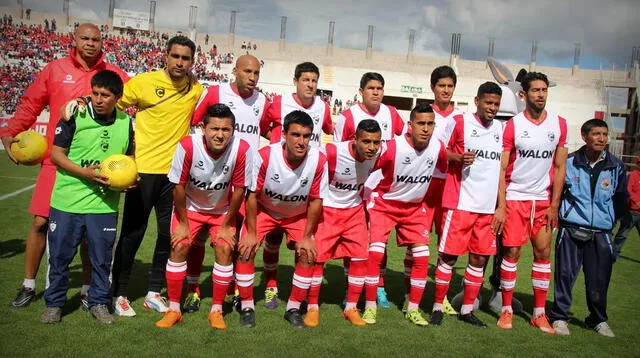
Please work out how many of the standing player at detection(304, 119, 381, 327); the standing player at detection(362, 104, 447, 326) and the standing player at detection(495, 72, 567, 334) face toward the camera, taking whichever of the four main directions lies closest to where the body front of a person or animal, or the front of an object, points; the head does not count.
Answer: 3

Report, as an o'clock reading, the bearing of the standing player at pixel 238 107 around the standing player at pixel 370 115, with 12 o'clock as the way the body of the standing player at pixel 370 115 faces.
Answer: the standing player at pixel 238 107 is roughly at 2 o'clock from the standing player at pixel 370 115.

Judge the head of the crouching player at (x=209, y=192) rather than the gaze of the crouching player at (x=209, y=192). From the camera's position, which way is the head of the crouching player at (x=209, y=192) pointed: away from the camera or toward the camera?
toward the camera

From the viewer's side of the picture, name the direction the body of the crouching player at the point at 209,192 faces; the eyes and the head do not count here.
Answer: toward the camera

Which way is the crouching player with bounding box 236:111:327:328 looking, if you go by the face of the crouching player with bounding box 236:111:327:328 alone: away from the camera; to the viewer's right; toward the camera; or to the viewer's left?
toward the camera

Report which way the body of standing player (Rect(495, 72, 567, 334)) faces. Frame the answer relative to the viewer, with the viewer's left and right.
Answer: facing the viewer

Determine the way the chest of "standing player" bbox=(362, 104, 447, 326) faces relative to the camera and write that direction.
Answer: toward the camera

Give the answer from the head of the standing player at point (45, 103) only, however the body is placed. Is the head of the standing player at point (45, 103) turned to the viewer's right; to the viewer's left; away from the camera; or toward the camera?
toward the camera

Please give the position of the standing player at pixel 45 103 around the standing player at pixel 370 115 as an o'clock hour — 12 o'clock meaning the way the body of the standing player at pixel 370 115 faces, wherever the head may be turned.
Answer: the standing player at pixel 45 103 is roughly at 2 o'clock from the standing player at pixel 370 115.

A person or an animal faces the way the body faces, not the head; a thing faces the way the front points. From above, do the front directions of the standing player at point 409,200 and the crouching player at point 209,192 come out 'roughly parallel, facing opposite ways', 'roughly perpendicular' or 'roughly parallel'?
roughly parallel

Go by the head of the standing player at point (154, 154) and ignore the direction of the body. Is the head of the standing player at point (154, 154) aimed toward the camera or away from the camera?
toward the camera
